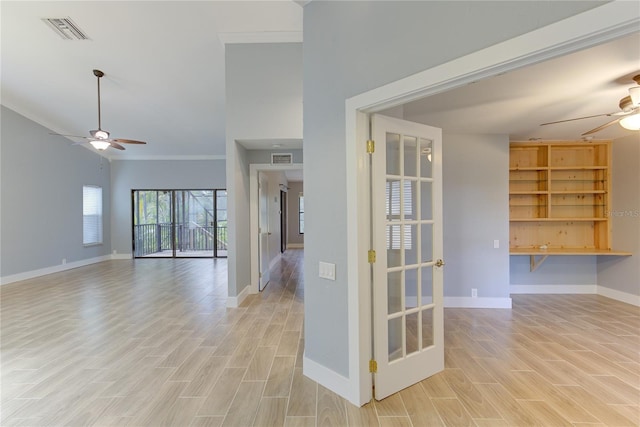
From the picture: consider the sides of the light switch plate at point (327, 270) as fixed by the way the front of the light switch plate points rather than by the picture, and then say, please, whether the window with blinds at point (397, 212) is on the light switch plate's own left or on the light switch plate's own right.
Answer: on the light switch plate's own left

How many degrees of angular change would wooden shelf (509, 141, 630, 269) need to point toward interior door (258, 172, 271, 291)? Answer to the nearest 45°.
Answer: approximately 45° to its right

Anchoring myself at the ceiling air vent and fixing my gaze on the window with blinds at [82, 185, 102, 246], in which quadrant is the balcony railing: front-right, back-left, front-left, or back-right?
front-right

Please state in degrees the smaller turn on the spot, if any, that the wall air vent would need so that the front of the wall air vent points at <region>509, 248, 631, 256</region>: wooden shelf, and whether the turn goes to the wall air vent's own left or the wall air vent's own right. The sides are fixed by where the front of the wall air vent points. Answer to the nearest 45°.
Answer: approximately 90° to the wall air vent's own left

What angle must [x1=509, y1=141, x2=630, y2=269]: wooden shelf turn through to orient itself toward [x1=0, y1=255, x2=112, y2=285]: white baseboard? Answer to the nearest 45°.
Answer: approximately 45° to its right

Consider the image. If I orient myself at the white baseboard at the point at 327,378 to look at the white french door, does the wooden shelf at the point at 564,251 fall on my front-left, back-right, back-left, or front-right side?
front-left

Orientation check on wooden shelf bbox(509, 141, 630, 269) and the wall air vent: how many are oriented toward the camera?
2

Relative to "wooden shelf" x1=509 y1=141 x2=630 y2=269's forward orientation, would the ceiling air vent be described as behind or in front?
in front

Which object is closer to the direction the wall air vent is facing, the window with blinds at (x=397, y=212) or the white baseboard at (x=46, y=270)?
the window with blinds

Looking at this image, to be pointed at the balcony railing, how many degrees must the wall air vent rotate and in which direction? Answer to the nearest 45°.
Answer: approximately 135° to its right

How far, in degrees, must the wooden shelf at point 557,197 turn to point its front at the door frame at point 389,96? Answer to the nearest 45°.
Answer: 0° — it already faces it

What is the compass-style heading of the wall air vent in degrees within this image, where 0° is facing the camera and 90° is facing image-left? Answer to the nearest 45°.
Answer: approximately 0°
